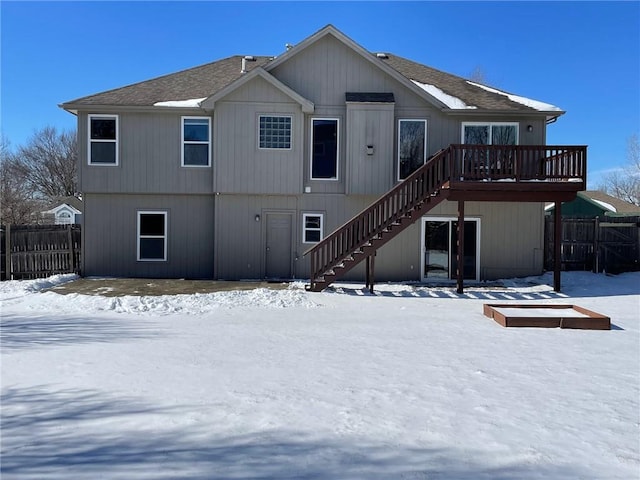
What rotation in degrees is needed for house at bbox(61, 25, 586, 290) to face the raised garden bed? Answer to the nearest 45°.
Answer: approximately 135° to its right

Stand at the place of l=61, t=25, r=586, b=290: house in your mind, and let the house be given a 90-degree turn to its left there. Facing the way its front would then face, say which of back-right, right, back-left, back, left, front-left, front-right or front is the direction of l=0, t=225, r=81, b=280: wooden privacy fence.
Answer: front

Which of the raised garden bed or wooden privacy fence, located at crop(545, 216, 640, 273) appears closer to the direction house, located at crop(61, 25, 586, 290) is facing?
the wooden privacy fence

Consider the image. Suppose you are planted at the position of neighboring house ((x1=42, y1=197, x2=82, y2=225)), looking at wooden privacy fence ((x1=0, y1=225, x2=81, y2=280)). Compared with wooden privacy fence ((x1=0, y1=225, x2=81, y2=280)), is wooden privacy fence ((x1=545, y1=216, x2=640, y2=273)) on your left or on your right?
left

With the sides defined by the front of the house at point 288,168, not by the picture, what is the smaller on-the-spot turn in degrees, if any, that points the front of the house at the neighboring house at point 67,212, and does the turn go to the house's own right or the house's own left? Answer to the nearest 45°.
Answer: approximately 45° to the house's own left

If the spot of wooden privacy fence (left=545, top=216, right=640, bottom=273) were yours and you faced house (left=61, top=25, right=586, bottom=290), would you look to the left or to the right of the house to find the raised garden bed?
left

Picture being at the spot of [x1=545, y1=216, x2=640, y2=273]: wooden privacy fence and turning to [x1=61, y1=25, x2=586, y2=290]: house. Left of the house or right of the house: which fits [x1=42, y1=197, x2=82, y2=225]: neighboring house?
right

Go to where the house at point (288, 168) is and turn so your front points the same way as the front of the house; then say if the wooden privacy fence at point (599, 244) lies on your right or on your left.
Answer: on your right

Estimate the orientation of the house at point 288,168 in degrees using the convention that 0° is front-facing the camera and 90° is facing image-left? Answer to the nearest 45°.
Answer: approximately 180°
